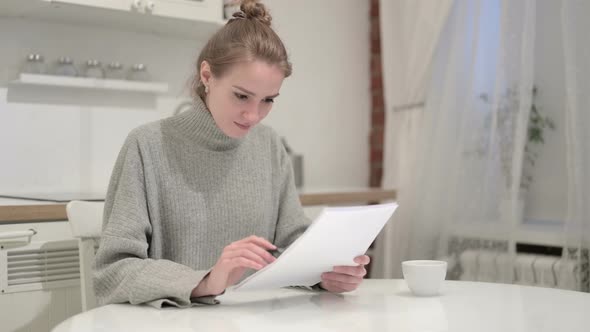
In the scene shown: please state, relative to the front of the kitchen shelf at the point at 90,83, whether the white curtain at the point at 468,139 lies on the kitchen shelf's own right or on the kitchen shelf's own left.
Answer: on the kitchen shelf's own left

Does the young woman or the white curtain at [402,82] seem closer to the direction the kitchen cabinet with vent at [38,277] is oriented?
the young woman

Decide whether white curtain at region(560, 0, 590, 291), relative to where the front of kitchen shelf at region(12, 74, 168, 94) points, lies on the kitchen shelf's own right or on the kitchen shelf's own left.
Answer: on the kitchen shelf's own left

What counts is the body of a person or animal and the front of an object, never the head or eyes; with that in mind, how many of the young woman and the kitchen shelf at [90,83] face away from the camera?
0

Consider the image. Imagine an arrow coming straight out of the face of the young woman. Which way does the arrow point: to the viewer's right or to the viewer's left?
to the viewer's right

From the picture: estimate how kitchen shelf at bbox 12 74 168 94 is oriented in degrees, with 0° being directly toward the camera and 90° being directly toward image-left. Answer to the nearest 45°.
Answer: approximately 0°

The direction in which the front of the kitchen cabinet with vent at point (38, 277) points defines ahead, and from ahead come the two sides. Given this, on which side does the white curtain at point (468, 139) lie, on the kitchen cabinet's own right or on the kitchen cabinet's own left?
on the kitchen cabinet's own left

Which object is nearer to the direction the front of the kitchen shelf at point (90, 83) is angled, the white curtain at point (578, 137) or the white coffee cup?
the white coffee cup

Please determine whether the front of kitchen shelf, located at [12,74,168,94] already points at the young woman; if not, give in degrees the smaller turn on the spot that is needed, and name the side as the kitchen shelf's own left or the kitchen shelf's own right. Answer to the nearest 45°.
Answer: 0° — it already faces them

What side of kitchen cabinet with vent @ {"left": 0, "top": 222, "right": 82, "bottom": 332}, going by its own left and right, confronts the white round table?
front

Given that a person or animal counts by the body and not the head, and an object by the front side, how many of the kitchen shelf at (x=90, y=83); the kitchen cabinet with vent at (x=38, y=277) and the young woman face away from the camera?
0

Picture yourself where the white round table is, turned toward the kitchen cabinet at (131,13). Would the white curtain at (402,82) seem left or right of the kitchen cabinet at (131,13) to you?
right

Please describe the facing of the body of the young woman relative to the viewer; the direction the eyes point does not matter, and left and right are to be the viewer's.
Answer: facing the viewer and to the right of the viewer
